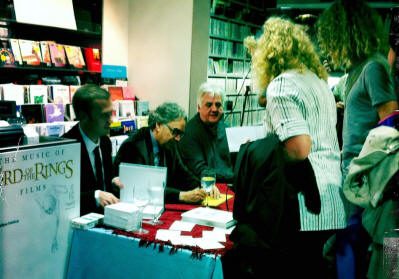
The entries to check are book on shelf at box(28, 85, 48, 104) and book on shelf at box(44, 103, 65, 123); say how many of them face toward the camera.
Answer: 2

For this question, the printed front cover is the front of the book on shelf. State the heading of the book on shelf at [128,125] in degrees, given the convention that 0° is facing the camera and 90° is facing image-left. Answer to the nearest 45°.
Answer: approximately 315°

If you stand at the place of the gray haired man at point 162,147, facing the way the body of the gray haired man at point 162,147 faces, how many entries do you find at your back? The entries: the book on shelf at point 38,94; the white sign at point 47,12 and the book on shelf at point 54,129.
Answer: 3

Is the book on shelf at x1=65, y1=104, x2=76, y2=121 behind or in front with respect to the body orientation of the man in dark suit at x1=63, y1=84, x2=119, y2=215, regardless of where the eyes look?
behind

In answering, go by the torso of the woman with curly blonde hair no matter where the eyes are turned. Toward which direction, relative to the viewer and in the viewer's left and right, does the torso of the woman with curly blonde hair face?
facing away from the viewer and to the left of the viewer

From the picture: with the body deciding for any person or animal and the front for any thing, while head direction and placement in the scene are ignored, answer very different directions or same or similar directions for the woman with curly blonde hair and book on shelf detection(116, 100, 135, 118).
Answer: very different directions

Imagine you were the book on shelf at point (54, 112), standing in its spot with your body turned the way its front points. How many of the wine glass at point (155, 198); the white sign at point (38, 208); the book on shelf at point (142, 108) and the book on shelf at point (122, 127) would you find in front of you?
2
